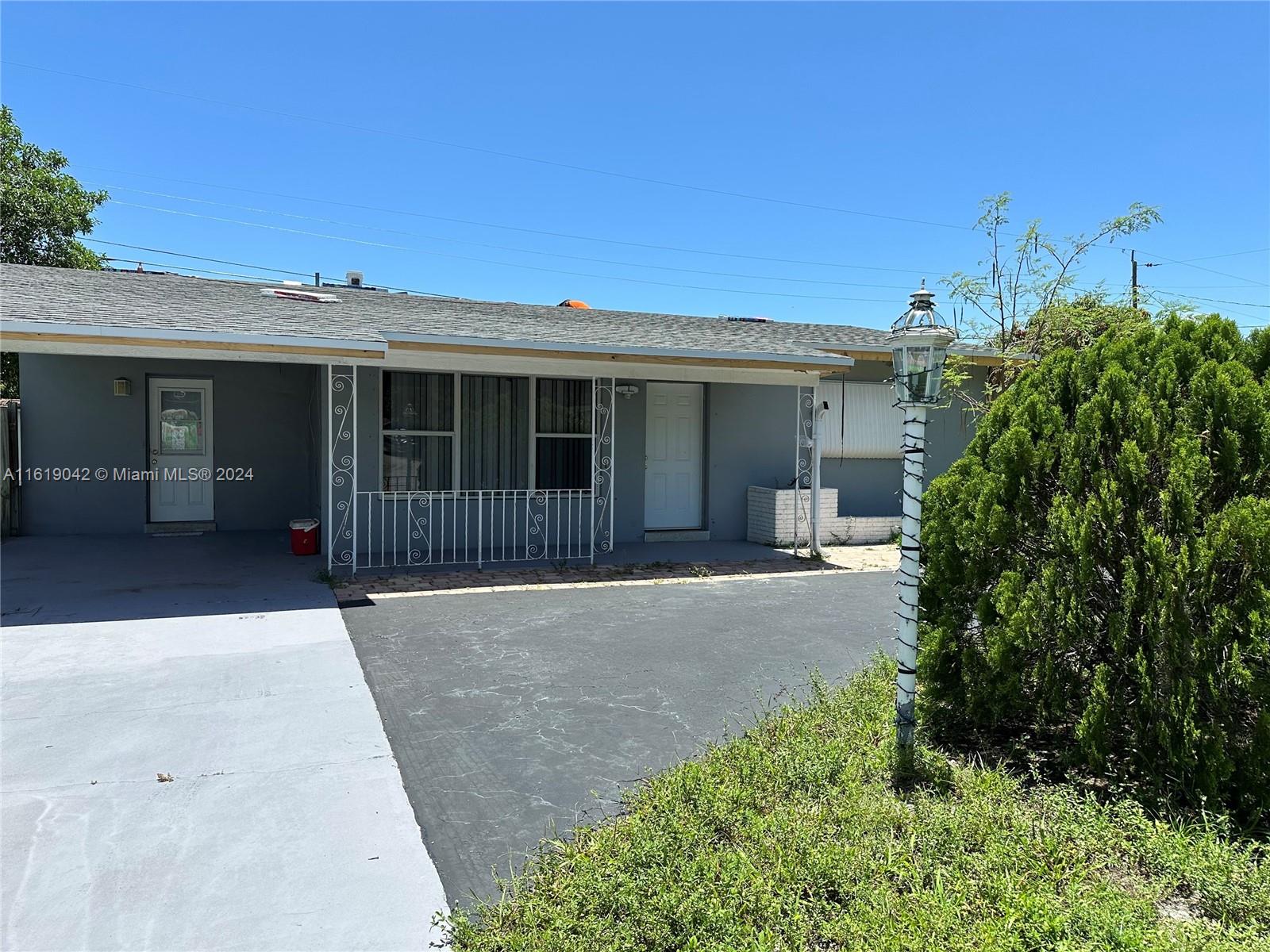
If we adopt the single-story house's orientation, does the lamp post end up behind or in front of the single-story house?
in front

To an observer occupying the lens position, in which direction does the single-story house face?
facing the viewer

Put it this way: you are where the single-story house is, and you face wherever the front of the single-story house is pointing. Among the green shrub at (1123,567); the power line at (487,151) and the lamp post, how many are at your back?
1

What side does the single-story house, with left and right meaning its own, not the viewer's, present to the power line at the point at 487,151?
back

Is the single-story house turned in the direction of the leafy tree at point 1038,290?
no

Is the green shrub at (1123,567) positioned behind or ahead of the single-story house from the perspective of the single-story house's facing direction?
ahead

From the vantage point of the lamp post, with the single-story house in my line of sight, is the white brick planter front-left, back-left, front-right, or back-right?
front-right

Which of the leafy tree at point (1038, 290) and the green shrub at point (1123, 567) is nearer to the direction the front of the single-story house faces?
the green shrub

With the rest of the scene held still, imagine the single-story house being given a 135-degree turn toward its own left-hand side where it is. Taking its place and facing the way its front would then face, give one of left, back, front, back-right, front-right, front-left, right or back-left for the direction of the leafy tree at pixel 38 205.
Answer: left
